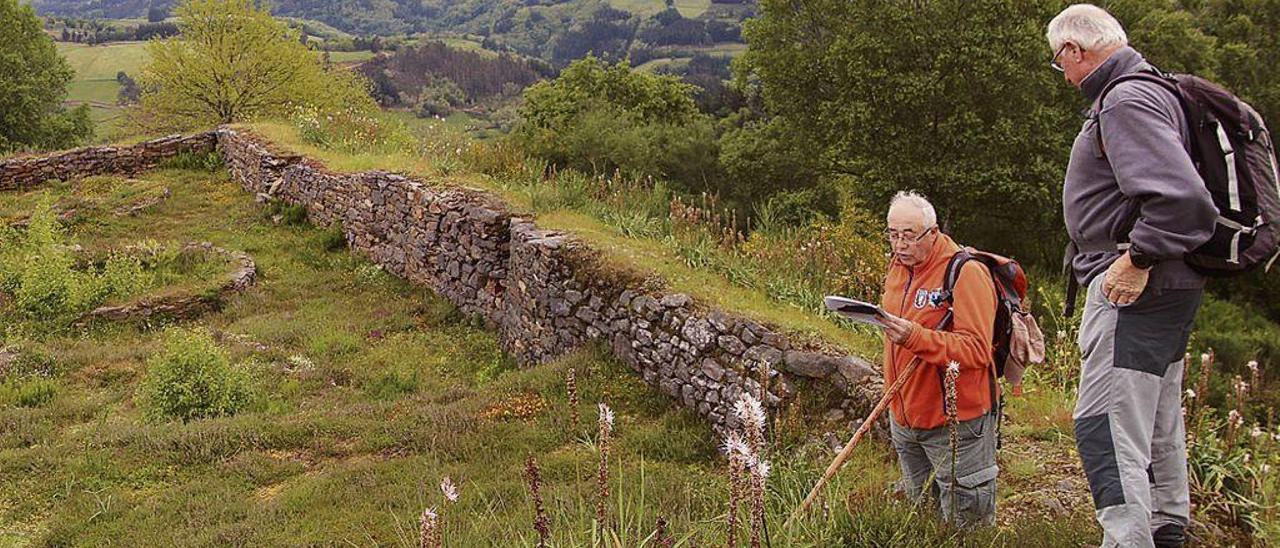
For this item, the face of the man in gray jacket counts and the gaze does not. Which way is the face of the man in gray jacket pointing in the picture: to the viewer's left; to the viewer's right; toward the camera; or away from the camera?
to the viewer's left

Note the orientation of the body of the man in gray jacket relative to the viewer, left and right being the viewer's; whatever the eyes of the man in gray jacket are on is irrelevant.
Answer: facing to the left of the viewer

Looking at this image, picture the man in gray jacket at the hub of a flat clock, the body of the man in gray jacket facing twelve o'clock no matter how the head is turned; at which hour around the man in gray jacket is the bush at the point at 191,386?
The bush is roughly at 12 o'clock from the man in gray jacket.

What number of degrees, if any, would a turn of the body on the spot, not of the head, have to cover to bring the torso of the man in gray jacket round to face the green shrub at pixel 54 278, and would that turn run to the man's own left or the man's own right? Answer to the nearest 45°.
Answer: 0° — they already face it

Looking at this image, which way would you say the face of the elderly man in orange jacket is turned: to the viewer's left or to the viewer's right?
to the viewer's left

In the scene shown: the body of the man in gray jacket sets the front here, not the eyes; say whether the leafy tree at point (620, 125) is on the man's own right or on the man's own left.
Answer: on the man's own right

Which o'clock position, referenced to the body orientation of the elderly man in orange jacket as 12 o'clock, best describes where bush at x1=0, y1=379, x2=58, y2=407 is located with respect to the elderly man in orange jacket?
The bush is roughly at 2 o'clock from the elderly man in orange jacket.
